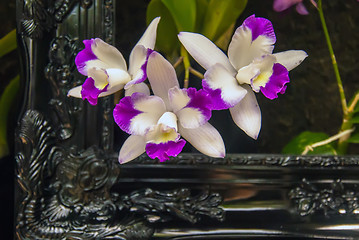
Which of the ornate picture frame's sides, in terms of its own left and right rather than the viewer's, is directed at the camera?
front
